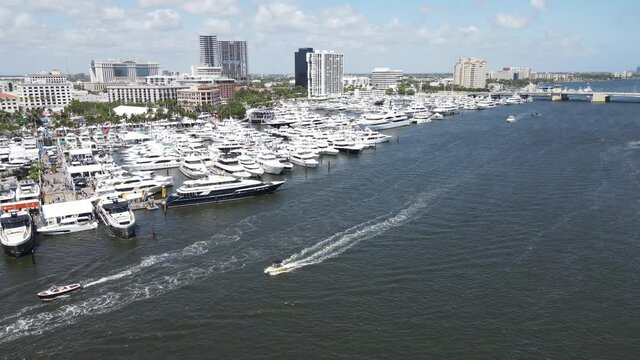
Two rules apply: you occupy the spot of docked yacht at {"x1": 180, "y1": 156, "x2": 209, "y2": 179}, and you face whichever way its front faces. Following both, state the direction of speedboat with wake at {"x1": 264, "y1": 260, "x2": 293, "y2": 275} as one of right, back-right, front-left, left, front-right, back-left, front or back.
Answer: front-right

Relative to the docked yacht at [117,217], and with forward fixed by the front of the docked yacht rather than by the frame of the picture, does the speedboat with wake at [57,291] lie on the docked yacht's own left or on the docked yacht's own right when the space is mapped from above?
on the docked yacht's own right

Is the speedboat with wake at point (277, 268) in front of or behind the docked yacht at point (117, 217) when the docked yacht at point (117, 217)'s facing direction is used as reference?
in front

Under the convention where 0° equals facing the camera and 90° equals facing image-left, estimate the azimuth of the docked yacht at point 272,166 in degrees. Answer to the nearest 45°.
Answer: approximately 315°

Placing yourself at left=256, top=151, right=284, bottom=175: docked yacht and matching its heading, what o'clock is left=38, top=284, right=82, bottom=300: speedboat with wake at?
The speedboat with wake is roughly at 2 o'clock from the docked yacht.

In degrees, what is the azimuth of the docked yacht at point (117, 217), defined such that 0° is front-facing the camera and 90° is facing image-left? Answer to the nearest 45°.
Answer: approximately 315°

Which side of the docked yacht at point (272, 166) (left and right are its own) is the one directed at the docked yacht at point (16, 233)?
right

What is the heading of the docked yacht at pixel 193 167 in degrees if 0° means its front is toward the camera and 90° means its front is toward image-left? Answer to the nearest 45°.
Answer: approximately 315°

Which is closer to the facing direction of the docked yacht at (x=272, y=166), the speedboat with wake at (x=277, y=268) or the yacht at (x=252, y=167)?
the speedboat with wake
